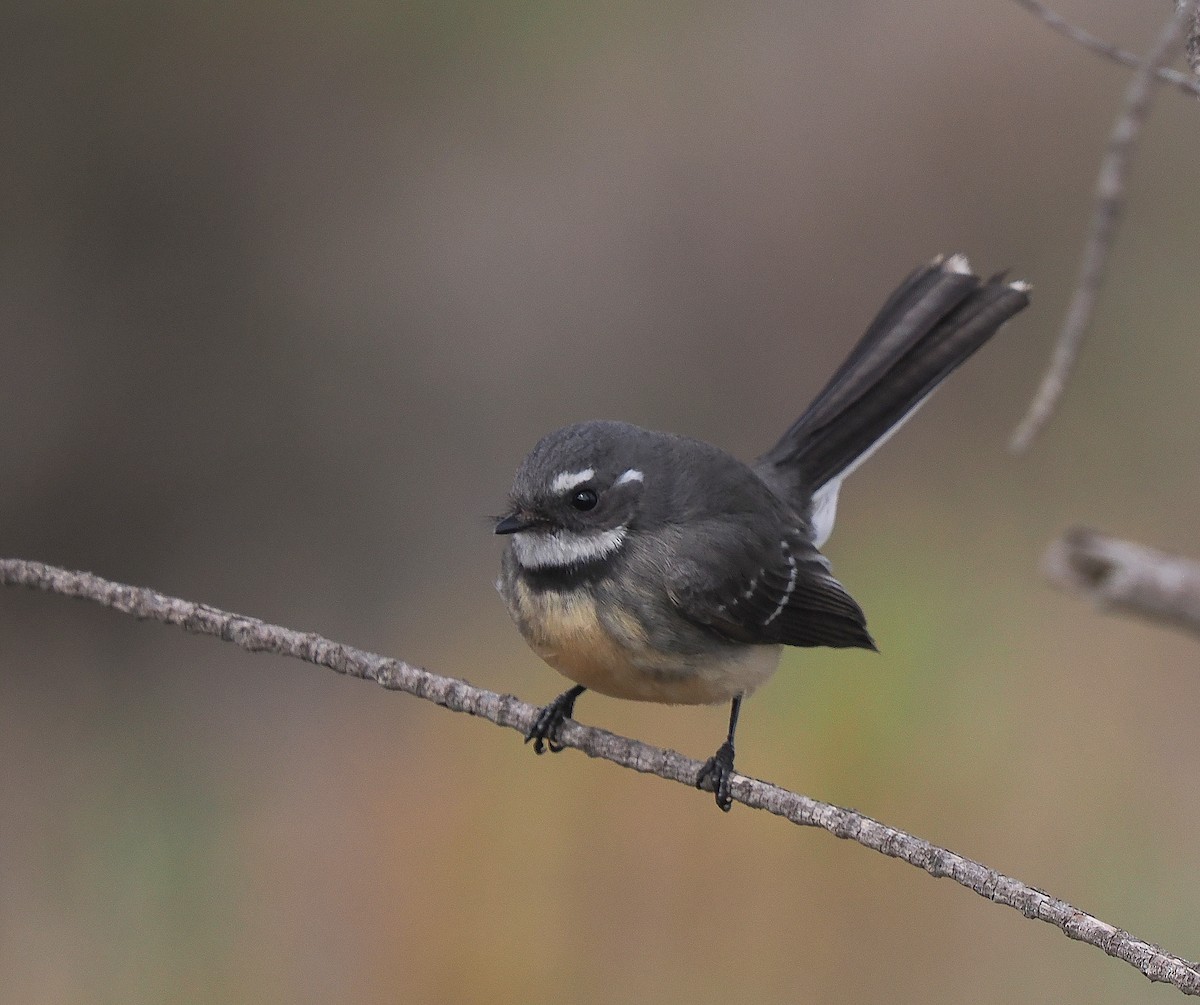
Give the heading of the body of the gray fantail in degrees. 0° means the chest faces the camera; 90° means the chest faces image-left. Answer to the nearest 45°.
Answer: approximately 45°

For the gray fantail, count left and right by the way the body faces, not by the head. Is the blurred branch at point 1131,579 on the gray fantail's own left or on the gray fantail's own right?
on the gray fantail's own left
